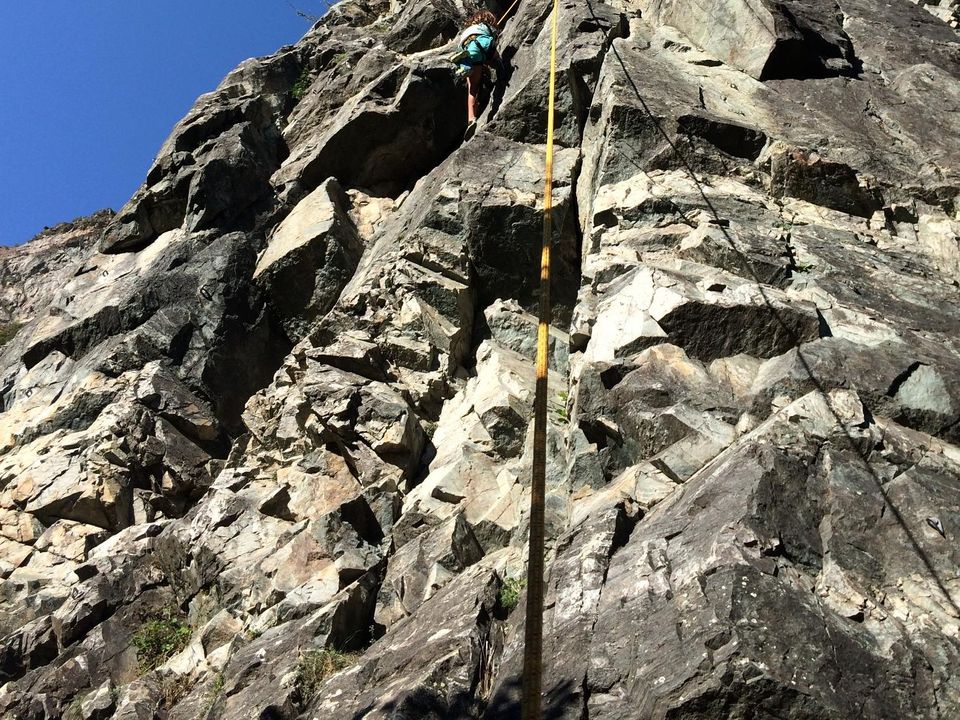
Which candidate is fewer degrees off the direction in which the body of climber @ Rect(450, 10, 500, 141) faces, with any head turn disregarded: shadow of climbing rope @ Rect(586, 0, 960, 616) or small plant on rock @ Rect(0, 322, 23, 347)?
the small plant on rock

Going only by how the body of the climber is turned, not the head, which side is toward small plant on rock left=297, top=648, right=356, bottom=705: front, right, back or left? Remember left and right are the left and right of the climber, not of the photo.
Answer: back

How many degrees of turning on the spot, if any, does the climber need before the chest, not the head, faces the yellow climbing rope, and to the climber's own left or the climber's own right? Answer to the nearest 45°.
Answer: approximately 180°

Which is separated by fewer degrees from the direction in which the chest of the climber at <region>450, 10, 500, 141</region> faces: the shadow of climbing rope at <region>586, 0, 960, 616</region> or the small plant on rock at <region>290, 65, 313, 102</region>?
the small plant on rock

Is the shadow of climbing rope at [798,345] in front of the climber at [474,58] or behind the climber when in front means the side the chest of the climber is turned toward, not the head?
behind

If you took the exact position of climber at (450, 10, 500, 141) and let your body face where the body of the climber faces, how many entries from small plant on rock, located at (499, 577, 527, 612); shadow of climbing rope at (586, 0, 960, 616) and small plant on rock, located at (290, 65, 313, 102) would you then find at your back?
2

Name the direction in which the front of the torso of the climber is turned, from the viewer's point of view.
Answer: away from the camera

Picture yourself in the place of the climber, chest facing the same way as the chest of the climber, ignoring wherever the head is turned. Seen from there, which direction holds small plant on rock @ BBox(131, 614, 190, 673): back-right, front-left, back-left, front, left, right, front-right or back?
back-left

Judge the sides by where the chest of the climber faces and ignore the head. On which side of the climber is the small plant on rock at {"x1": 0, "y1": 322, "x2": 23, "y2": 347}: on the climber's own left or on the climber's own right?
on the climber's own left

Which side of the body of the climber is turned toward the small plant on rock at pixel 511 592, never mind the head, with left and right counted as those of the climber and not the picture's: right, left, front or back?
back
